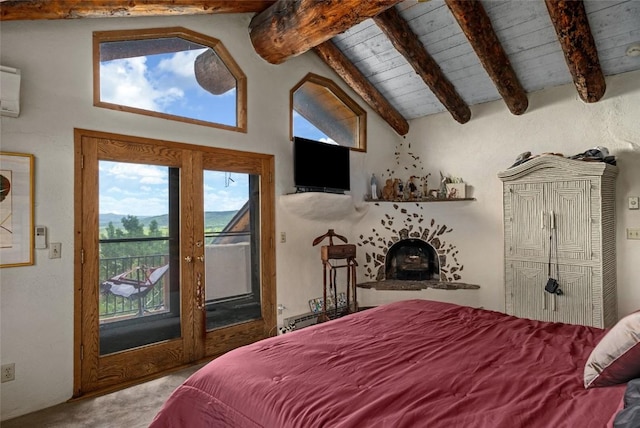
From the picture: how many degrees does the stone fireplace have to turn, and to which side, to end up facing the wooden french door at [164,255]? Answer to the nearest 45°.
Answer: approximately 45° to its right

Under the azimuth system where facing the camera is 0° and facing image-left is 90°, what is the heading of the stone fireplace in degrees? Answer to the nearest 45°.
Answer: approximately 0°

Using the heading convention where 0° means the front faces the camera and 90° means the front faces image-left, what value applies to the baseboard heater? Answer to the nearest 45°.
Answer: approximately 315°

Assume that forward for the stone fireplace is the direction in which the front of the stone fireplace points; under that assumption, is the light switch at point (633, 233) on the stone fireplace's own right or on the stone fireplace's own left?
on the stone fireplace's own left

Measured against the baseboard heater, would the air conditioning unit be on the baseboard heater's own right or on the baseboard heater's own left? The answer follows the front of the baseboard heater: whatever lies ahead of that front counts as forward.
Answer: on the baseboard heater's own right

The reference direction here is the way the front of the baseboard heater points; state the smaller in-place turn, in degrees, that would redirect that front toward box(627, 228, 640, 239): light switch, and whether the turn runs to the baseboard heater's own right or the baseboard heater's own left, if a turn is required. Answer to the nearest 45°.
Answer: approximately 45° to the baseboard heater's own left

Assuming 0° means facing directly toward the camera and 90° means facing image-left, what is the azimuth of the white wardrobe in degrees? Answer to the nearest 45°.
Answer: approximately 45°

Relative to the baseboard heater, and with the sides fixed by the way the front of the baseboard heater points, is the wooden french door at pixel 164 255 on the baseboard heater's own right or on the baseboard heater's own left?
on the baseboard heater's own right
